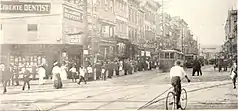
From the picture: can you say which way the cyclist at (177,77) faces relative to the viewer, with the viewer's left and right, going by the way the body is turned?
facing away from the viewer

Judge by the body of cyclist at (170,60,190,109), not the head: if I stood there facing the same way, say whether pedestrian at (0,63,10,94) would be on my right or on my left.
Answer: on my left

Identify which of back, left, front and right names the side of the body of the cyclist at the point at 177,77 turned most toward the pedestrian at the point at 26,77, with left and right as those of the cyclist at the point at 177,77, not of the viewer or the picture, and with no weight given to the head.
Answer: left

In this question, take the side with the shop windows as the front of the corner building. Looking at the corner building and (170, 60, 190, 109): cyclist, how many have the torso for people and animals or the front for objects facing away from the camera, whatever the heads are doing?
1
